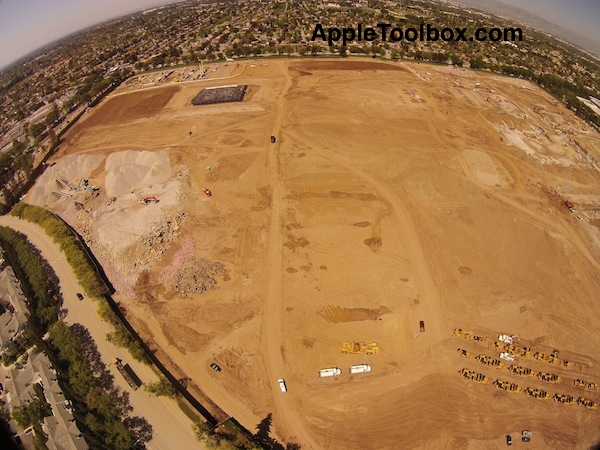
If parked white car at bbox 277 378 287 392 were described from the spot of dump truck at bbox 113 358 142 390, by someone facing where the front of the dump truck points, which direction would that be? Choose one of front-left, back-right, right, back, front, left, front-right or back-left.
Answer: back

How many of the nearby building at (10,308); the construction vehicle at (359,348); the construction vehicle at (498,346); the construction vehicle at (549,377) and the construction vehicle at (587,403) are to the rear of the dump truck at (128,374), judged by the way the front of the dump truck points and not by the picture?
4

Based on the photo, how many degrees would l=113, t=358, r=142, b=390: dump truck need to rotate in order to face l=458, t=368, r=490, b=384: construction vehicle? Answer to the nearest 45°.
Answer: approximately 180°

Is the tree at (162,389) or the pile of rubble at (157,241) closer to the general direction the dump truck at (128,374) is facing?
the pile of rubble

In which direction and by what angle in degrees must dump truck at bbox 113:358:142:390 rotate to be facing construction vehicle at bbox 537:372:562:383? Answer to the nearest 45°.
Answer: approximately 180°

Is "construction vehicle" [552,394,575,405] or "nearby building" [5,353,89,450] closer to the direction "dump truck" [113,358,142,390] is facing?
the nearby building

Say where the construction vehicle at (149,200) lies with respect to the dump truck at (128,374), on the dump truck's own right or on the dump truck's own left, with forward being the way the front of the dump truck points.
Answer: on the dump truck's own right

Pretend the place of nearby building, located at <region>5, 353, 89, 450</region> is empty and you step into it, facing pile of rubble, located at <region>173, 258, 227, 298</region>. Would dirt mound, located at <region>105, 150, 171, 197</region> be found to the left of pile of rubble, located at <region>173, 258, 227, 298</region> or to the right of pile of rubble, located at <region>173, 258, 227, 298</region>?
left

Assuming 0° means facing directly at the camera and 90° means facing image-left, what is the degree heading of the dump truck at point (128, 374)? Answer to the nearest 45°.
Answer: approximately 135°

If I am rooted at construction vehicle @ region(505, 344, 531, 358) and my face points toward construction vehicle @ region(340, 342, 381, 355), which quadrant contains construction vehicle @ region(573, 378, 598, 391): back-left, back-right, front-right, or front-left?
back-left

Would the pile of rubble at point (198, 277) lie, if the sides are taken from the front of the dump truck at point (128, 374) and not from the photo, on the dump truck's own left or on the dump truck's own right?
on the dump truck's own right

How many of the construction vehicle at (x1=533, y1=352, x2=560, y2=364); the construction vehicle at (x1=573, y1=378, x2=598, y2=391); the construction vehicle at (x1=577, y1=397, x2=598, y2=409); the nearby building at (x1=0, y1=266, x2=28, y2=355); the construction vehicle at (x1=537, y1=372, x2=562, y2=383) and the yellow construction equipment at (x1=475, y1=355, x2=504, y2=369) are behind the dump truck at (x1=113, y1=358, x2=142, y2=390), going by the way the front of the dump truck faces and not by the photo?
5

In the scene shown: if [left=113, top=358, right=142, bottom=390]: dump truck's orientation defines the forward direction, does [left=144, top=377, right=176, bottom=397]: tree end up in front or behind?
behind

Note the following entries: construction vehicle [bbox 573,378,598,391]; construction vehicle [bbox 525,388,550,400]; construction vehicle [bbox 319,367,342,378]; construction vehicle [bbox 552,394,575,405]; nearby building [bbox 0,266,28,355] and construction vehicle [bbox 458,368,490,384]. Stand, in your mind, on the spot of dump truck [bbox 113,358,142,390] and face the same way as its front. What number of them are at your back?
5
